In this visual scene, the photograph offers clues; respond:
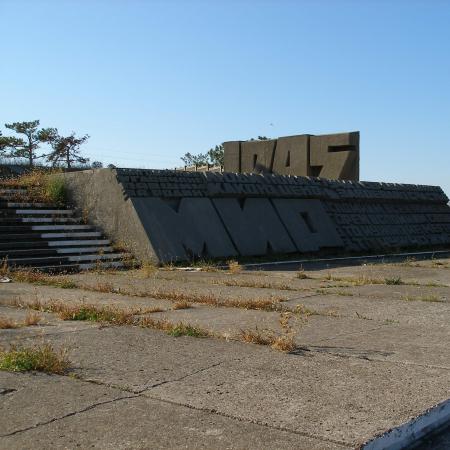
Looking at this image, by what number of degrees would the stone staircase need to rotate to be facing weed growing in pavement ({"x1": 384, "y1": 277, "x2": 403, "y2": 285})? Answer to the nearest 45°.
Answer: approximately 45° to its left

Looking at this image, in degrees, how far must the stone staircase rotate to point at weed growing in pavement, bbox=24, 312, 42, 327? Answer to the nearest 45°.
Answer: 0° — it already faces it

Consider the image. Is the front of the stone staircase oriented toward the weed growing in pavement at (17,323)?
yes

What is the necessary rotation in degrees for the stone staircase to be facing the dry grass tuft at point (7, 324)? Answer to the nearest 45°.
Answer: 0° — it already faces it

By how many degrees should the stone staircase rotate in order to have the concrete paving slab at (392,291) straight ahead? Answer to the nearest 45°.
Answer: approximately 45° to its left

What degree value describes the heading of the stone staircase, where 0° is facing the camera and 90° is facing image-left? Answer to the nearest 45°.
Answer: approximately 0°

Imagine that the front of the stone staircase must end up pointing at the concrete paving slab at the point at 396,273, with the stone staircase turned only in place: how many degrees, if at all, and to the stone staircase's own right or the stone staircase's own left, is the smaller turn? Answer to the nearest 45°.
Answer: approximately 45° to the stone staircase's own left

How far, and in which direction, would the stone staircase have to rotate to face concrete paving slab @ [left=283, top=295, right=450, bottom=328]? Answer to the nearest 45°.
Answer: approximately 45° to its left

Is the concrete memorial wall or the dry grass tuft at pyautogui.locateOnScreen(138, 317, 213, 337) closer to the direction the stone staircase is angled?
the dry grass tuft

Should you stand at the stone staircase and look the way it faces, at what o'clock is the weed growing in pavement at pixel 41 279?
The weed growing in pavement is roughly at 12 o'clock from the stone staircase.

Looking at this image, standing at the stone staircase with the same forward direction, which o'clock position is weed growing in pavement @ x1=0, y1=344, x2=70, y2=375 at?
The weed growing in pavement is roughly at 12 o'clock from the stone staircase.
